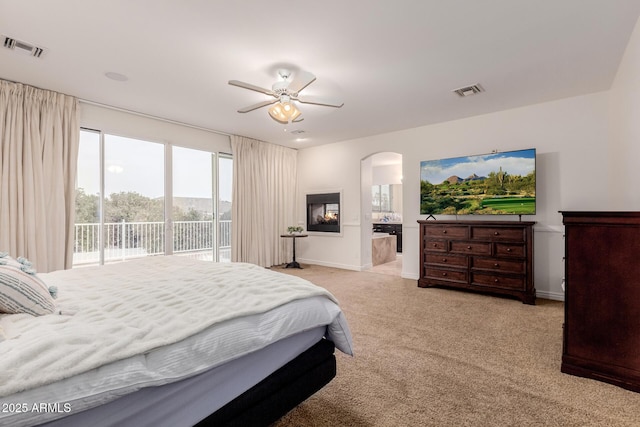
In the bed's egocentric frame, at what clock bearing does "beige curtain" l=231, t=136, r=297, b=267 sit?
The beige curtain is roughly at 11 o'clock from the bed.

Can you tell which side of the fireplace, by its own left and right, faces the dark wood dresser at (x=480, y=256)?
left

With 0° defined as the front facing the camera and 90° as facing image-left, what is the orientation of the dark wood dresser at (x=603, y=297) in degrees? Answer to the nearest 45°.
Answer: approximately 90°

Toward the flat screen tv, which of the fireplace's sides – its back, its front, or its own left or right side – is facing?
left

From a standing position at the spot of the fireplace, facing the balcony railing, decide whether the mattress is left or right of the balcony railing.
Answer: left

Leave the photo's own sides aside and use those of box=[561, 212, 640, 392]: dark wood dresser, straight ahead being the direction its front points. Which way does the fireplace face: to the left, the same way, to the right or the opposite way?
to the left

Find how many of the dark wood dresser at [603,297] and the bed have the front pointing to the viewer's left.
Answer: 1

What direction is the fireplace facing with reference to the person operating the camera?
facing the viewer and to the left of the viewer

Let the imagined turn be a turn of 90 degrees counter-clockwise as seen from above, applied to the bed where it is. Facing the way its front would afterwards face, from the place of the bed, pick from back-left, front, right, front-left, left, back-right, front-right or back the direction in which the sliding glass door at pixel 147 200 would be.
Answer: front-right

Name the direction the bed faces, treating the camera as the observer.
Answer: facing away from the viewer and to the right of the viewer

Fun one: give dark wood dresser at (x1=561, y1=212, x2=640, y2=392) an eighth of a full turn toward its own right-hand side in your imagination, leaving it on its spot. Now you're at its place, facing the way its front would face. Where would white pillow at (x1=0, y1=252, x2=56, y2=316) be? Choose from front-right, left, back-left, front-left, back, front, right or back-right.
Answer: left

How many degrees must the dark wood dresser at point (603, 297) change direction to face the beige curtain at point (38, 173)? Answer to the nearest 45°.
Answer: approximately 45° to its left

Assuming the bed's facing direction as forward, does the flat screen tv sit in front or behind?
in front

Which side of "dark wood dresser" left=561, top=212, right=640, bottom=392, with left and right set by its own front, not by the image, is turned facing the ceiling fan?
front
